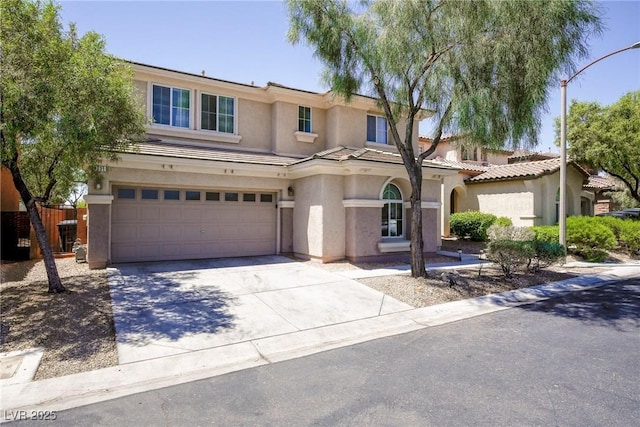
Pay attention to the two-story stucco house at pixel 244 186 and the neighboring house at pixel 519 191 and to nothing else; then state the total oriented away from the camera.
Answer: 0

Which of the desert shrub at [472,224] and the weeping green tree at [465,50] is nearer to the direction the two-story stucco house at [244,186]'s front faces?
the weeping green tree

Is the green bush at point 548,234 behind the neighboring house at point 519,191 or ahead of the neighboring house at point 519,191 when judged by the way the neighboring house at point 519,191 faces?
ahead

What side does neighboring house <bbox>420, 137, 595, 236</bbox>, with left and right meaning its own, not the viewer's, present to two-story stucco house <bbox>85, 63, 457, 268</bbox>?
right

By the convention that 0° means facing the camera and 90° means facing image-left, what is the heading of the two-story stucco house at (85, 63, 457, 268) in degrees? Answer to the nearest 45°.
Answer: approximately 0°

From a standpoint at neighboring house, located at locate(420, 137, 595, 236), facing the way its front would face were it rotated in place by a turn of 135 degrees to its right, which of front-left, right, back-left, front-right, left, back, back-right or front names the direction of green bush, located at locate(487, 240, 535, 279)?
left

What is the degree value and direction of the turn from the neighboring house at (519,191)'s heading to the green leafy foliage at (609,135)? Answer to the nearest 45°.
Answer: approximately 45° to its left

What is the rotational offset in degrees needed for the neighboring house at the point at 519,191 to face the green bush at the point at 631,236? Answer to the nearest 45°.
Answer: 0° — it already faces it

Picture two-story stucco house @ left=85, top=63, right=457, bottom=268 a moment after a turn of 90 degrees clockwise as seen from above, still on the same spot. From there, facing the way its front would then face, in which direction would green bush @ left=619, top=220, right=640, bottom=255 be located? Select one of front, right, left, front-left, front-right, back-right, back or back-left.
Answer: back

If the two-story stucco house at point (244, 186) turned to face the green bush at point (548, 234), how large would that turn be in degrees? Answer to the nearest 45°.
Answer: approximately 90° to its left

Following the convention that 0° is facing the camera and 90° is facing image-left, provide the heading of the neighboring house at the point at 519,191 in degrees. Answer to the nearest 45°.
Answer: approximately 315°

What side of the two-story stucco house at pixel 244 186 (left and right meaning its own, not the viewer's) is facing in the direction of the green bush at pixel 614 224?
left

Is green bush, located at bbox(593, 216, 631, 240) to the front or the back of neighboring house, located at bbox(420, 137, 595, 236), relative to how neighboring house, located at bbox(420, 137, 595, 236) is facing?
to the front

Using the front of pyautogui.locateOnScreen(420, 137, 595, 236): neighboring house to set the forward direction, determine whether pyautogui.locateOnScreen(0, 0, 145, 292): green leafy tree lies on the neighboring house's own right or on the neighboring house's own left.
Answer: on the neighboring house's own right
